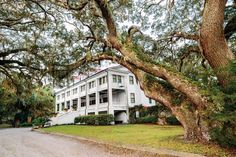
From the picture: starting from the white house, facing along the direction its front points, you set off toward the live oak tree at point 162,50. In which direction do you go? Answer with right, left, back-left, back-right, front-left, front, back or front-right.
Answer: front-left

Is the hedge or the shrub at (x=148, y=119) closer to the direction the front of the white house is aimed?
the hedge

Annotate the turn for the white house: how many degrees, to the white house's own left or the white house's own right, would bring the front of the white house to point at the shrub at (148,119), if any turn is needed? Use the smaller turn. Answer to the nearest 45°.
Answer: approximately 90° to the white house's own left

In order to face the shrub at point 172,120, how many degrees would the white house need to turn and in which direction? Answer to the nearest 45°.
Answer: approximately 90° to its left

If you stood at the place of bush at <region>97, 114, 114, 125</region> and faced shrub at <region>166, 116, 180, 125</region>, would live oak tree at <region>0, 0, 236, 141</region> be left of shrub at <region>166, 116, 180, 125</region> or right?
right

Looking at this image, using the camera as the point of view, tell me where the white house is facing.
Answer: facing the viewer and to the left of the viewer

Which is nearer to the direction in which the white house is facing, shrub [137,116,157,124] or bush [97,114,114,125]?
the bush

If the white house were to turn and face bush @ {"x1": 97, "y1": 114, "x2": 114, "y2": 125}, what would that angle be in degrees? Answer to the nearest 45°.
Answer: approximately 45° to its left
